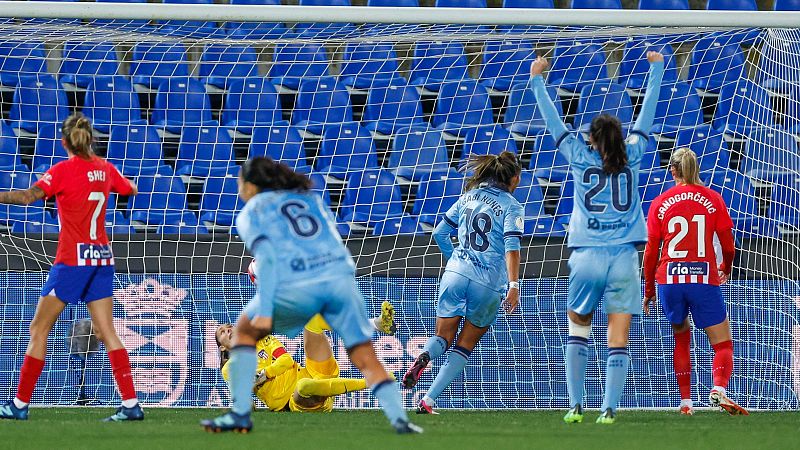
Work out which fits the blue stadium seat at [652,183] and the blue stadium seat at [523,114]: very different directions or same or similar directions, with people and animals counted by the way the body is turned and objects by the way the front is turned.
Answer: same or similar directions

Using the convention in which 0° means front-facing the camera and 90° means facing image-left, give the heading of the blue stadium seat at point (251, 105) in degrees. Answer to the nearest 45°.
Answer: approximately 0°

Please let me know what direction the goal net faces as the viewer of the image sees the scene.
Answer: facing the viewer

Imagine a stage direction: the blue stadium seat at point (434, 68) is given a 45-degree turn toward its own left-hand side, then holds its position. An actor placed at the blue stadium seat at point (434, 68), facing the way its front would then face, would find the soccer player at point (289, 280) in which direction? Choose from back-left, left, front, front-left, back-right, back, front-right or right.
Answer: front-right

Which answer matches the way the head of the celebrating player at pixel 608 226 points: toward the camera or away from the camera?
away from the camera

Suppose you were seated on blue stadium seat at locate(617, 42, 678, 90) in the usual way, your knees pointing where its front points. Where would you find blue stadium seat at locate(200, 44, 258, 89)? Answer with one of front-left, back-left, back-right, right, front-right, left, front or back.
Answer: right

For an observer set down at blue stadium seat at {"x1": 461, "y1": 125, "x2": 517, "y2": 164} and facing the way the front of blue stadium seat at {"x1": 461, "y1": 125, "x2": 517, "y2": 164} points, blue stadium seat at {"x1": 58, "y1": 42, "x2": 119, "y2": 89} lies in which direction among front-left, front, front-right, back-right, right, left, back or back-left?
right

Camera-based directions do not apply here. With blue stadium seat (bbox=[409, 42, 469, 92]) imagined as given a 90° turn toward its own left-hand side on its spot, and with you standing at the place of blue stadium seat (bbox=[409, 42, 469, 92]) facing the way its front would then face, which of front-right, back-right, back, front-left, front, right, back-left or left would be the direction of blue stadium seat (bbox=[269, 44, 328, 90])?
back

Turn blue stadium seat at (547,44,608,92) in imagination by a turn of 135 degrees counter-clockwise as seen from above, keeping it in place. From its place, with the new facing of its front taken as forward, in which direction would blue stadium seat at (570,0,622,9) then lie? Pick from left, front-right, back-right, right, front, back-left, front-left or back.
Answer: front-left

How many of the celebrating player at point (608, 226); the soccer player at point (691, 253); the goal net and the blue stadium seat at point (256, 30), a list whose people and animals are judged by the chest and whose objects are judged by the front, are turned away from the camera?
2

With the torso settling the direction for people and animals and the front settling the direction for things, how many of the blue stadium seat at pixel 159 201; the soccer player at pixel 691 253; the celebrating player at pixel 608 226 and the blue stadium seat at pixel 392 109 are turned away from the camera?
2

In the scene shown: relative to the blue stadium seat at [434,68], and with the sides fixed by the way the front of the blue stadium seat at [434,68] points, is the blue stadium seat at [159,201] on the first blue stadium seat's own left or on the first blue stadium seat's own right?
on the first blue stadium seat's own right

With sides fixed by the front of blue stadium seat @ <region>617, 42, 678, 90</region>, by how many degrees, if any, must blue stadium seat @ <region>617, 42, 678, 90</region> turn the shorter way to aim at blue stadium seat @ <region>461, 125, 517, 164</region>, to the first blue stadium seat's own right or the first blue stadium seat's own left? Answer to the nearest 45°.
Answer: approximately 90° to the first blue stadium seat's own right

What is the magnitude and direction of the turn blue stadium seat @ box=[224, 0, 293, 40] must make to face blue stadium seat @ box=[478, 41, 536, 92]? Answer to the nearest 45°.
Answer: approximately 90° to its left

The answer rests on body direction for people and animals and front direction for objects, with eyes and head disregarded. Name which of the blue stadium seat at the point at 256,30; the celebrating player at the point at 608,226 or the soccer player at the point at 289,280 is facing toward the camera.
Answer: the blue stadium seat

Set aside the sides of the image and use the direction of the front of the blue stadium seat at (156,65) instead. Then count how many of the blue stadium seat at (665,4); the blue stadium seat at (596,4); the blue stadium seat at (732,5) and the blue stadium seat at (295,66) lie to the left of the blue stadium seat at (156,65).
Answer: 4

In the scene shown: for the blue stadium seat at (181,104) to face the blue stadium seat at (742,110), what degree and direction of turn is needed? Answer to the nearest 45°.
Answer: approximately 90° to its left

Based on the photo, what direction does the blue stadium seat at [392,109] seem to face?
toward the camera
